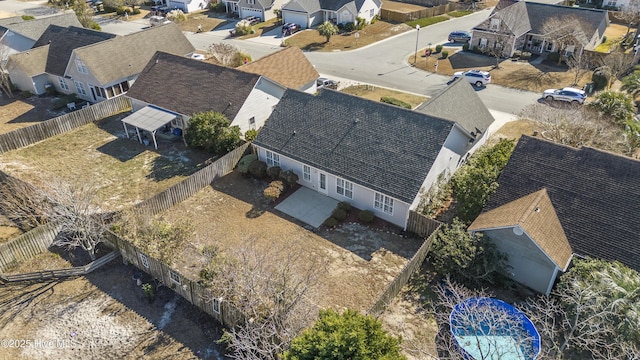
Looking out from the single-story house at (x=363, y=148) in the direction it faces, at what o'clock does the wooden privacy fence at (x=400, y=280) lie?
The wooden privacy fence is roughly at 4 o'clock from the single-story house.

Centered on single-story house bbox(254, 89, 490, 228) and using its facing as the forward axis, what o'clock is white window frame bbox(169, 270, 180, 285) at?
The white window frame is roughly at 6 o'clock from the single-story house.

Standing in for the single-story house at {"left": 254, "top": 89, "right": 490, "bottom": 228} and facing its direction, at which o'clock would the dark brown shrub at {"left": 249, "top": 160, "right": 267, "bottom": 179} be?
The dark brown shrub is roughly at 8 o'clock from the single-story house.

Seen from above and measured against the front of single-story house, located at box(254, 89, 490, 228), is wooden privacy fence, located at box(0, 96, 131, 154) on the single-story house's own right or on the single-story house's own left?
on the single-story house's own left

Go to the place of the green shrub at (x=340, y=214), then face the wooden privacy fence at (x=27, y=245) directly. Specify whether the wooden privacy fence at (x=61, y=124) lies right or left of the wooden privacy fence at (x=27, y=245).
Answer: right

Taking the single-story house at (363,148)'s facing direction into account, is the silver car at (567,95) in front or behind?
in front

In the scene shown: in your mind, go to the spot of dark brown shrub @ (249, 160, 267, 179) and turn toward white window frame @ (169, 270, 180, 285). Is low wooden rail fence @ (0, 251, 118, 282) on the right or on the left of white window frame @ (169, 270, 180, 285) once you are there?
right

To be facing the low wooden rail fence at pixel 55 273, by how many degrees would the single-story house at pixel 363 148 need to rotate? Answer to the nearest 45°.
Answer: approximately 180°

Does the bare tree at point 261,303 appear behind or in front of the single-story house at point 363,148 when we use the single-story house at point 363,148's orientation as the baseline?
behind

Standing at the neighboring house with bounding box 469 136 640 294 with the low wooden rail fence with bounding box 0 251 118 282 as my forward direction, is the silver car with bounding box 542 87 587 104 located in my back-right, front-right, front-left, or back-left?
back-right

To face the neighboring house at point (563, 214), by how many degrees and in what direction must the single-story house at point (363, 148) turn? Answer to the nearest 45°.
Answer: approximately 90° to its right

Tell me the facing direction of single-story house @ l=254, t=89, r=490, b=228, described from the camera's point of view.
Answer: facing away from the viewer and to the right of the viewer

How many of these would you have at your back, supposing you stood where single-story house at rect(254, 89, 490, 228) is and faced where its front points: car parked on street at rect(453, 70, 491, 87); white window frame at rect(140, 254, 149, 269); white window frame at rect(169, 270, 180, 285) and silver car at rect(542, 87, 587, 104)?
2

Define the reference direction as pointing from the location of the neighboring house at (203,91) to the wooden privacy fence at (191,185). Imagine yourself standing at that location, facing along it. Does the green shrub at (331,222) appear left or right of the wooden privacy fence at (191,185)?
left

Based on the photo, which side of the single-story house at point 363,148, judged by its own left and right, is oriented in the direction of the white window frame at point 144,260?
back
